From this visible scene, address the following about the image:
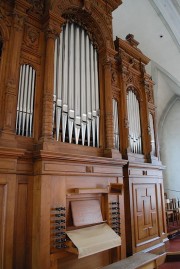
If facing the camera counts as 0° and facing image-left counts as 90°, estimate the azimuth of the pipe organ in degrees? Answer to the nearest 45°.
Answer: approximately 315°
